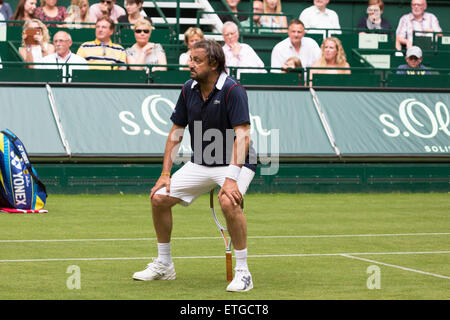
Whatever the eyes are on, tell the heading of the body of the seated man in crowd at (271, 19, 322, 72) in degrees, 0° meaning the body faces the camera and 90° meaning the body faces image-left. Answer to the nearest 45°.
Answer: approximately 0°

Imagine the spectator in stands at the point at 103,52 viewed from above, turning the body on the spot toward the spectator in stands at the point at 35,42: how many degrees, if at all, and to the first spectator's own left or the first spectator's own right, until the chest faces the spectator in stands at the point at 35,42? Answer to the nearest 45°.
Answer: approximately 90° to the first spectator's own right

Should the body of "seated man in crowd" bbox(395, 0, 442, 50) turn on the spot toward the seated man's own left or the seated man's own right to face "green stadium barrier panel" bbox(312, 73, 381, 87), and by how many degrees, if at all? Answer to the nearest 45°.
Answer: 0° — they already face it

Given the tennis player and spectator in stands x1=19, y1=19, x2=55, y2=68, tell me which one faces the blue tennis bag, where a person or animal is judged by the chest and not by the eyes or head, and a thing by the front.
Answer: the spectator in stands

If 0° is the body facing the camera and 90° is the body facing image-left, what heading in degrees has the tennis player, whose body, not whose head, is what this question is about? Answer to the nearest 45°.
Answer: approximately 45°

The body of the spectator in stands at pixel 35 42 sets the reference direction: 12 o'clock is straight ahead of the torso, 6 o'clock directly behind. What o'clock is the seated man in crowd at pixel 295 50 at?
The seated man in crowd is roughly at 9 o'clock from the spectator in stands.

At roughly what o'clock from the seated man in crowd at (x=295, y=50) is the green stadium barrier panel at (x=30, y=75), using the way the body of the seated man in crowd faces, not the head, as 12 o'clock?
The green stadium barrier panel is roughly at 2 o'clock from the seated man in crowd.

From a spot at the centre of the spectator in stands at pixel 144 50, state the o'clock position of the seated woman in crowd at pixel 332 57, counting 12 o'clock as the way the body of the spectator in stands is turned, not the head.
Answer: The seated woman in crowd is roughly at 9 o'clock from the spectator in stands.

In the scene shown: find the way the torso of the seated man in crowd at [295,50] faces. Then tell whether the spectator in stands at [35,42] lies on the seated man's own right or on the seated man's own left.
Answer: on the seated man's own right

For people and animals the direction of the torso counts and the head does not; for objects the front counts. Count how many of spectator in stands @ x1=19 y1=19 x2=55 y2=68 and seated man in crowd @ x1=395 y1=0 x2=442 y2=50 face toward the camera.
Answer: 2

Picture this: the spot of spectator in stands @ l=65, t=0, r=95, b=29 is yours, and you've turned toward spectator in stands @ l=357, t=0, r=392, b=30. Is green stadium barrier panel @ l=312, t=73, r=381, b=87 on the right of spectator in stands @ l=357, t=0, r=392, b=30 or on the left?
right

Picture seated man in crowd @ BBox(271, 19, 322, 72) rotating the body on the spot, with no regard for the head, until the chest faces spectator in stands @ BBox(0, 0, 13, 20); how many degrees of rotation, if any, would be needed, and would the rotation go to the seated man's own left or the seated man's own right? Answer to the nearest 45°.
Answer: approximately 90° to the seated man's own right
